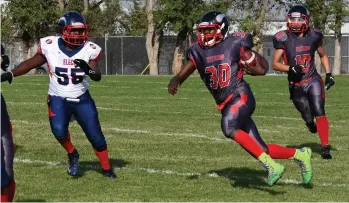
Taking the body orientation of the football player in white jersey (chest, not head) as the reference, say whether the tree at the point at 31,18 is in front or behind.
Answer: behind

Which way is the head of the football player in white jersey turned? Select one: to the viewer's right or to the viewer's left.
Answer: to the viewer's right

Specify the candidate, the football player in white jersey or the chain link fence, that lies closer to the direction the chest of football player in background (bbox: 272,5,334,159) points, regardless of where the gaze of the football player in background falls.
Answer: the football player in white jersey

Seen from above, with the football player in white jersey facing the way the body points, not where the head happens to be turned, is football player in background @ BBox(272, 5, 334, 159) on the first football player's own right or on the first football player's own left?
on the first football player's own left

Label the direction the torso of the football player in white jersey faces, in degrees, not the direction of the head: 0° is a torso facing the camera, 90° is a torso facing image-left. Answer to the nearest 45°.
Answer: approximately 0°

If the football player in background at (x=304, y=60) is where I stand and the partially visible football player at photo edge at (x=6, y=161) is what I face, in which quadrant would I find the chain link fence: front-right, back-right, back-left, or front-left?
back-right

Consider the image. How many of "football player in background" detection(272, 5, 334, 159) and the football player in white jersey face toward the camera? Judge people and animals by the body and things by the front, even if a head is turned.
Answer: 2

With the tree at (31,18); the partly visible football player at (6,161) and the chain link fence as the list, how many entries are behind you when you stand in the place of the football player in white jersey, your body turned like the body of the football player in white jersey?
2

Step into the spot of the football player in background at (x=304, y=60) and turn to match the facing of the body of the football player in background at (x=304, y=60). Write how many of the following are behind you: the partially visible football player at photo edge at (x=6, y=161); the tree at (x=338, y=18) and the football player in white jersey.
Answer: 1
